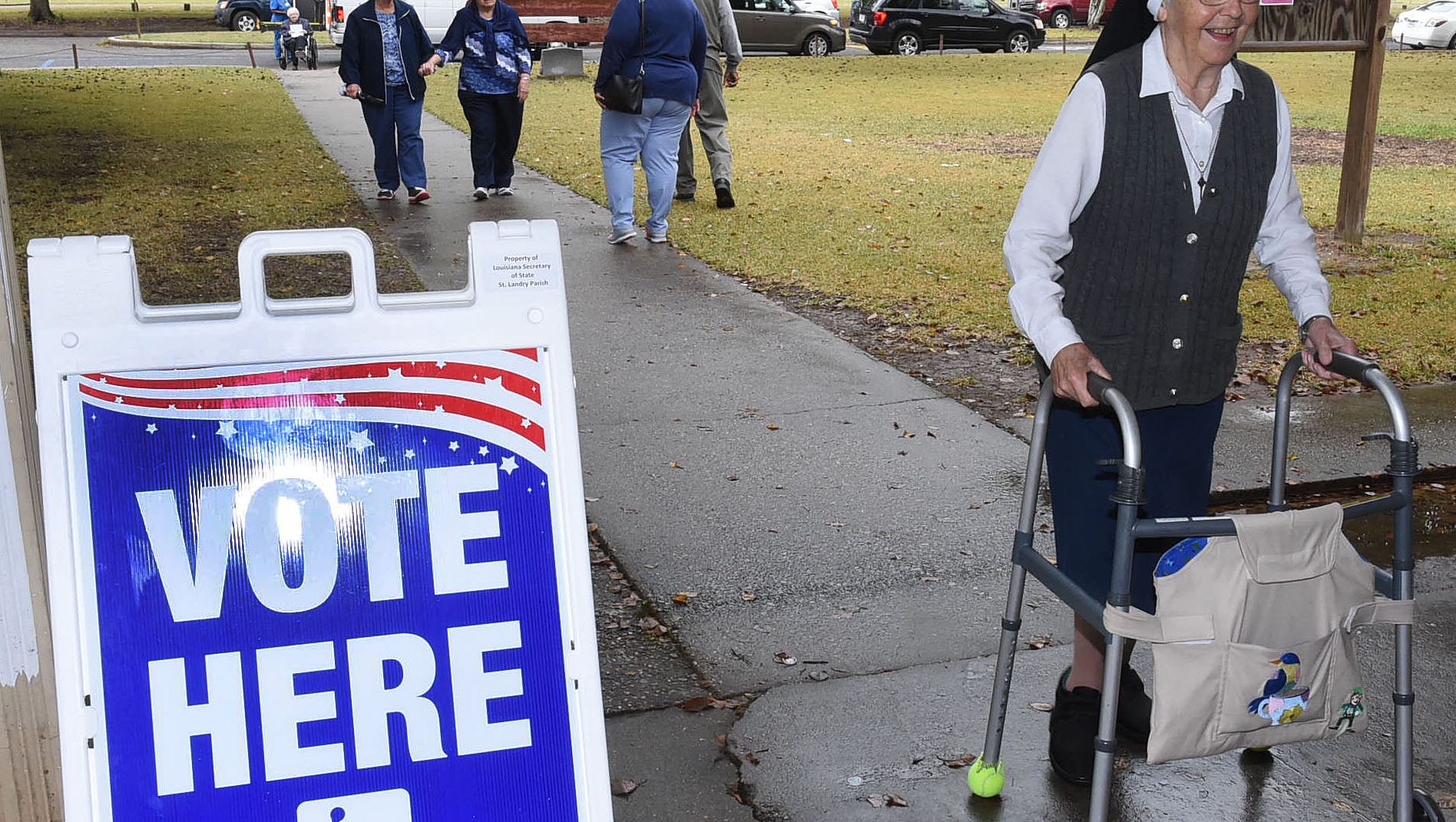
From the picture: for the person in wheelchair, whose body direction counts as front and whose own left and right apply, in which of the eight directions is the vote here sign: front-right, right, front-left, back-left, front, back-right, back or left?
front

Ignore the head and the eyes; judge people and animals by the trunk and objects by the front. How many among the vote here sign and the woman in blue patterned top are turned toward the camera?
2

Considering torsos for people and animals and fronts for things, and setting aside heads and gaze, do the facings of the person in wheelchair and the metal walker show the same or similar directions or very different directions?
same or similar directions

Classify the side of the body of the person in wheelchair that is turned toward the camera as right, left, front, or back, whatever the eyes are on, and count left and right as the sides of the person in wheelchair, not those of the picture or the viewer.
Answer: front

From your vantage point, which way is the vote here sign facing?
toward the camera

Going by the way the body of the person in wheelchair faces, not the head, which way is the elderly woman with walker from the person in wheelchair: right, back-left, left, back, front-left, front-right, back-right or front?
front

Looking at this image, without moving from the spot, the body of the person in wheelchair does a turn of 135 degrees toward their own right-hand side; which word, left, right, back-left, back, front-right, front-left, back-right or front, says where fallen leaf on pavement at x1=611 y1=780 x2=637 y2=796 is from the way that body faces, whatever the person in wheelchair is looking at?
back-left

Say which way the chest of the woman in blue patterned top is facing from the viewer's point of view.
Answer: toward the camera

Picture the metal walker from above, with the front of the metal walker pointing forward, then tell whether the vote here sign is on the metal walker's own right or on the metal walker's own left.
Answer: on the metal walker's own right

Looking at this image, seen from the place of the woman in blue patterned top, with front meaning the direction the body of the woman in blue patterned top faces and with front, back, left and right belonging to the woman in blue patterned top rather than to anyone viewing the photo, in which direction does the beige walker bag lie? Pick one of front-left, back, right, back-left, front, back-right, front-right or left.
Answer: front

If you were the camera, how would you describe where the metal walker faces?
facing the viewer and to the right of the viewer

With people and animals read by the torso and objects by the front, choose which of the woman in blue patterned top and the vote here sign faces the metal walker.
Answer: the woman in blue patterned top

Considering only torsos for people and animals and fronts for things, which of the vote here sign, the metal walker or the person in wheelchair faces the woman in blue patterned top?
the person in wheelchair

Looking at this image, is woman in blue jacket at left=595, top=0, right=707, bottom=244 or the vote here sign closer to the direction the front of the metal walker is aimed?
the vote here sign
